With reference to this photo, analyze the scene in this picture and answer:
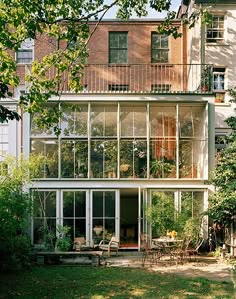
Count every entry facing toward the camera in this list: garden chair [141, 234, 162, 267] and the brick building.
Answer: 1

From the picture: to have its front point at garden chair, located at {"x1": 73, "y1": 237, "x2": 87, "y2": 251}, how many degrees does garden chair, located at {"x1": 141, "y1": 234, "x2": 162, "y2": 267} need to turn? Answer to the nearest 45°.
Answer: approximately 135° to its left

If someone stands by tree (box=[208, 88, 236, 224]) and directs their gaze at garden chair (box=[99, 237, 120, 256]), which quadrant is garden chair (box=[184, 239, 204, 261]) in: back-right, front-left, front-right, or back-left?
front-left

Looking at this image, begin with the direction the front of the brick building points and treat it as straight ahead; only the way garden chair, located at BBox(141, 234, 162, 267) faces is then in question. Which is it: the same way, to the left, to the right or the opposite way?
to the left

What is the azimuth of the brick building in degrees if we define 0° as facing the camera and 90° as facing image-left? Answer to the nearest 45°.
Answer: approximately 0°

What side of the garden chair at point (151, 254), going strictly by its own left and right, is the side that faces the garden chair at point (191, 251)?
front

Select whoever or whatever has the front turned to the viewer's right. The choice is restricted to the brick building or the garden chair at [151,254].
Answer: the garden chair

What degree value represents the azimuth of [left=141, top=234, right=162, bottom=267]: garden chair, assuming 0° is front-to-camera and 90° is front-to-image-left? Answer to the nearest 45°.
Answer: approximately 270°
